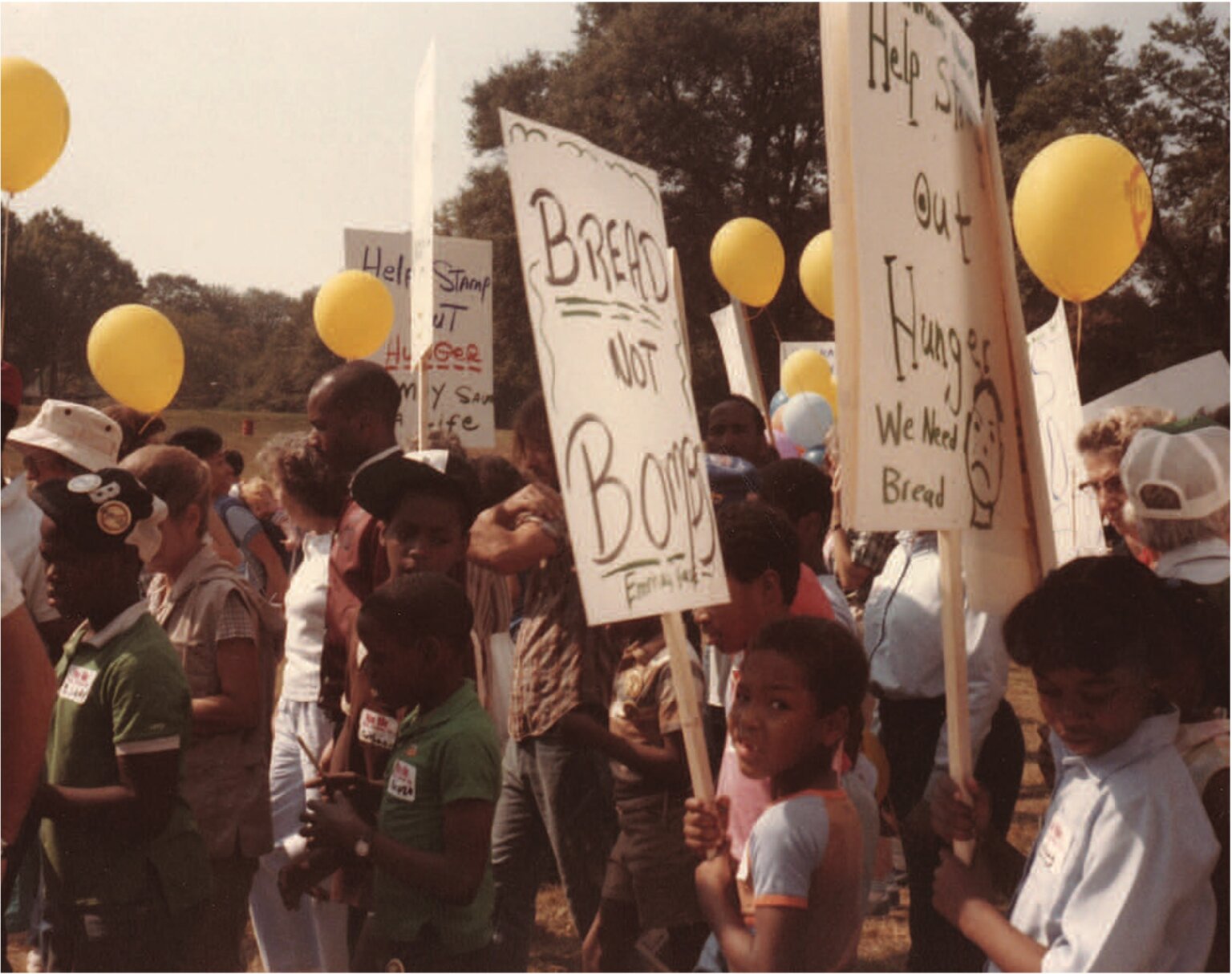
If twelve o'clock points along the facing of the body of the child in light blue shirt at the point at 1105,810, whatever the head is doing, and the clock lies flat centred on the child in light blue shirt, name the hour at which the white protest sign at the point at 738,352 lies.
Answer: The white protest sign is roughly at 4 o'clock from the child in light blue shirt.

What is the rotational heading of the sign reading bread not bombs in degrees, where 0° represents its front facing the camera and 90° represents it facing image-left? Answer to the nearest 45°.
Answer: approximately 315°

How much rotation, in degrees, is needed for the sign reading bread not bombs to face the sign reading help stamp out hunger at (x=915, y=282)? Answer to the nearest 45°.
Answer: approximately 45° to its left

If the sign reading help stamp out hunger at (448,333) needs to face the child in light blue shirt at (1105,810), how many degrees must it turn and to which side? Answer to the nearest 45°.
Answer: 0° — it already faces them

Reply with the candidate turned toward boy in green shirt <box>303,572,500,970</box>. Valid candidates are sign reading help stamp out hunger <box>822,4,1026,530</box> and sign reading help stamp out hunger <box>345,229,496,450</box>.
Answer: sign reading help stamp out hunger <box>345,229,496,450</box>

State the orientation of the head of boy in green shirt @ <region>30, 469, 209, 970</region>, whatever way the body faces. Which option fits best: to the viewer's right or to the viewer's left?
to the viewer's left

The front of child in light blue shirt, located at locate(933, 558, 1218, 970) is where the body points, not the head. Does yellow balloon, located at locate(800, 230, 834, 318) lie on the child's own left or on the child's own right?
on the child's own right

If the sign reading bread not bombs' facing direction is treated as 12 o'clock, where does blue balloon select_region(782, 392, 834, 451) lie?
The blue balloon is roughly at 8 o'clock from the sign reading bread not bombs.

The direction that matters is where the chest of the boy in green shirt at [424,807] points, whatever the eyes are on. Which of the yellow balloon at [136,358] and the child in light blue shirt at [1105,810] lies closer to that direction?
the yellow balloon

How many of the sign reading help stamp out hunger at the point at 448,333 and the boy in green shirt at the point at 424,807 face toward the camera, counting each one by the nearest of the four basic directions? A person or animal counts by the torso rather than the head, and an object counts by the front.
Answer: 1

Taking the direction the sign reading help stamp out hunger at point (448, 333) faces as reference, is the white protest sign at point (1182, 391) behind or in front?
in front

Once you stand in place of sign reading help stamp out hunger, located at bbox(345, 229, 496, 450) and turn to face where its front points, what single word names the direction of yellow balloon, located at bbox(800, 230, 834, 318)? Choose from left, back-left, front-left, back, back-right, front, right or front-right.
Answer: left
